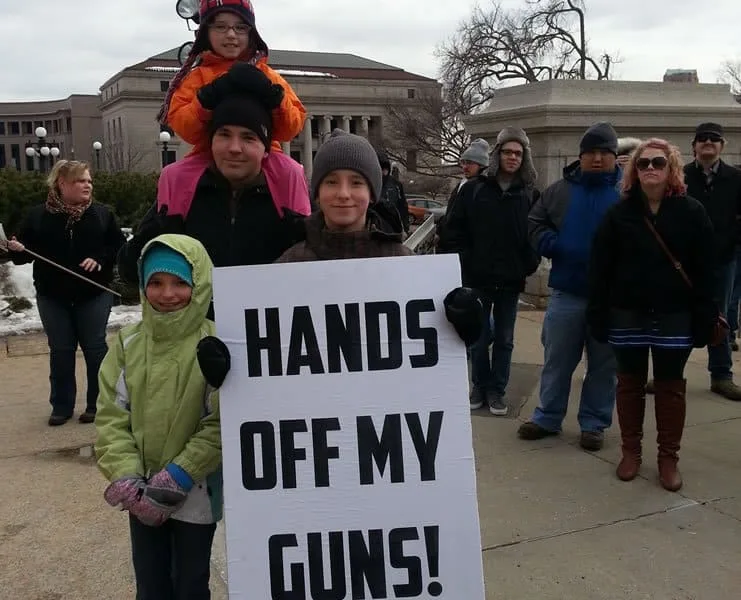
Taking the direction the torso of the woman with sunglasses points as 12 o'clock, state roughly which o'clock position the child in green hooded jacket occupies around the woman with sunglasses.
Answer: The child in green hooded jacket is roughly at 1 o'clock from the woman with sunglasses.

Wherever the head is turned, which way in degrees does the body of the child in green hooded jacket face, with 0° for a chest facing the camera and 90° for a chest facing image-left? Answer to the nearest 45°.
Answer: approximately 0°

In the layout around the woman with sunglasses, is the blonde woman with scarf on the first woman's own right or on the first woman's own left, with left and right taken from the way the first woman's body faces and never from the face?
on the first woman's own right

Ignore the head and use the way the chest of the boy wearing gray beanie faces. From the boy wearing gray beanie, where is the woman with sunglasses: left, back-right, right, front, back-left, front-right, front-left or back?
back-left

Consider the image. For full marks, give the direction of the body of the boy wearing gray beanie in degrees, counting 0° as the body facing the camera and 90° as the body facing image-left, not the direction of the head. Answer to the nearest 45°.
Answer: approximately 0°

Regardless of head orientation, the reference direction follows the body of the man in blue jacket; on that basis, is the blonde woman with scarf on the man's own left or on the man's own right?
on the man's own right

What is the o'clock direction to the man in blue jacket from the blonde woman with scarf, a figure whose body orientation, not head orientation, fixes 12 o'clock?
The man in blue jacket is roughly at 10 o'clock from the blonde woman with scarf.
